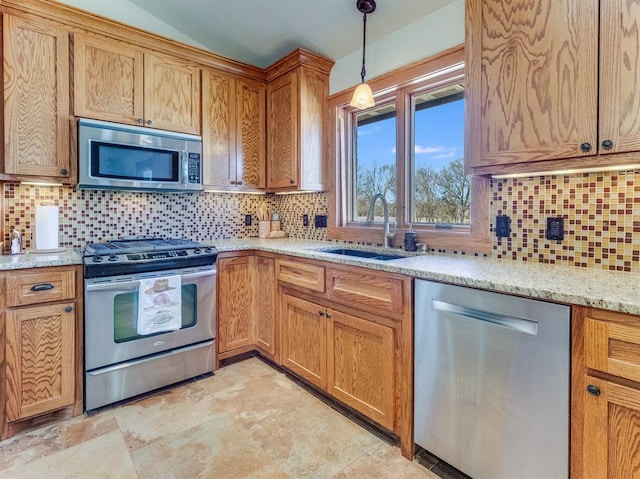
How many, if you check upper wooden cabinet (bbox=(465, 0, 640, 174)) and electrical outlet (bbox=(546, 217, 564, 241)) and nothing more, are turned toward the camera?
2

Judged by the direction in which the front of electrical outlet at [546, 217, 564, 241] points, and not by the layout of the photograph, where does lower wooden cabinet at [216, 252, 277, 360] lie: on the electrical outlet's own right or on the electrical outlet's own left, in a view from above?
on the electrical outlet's own right

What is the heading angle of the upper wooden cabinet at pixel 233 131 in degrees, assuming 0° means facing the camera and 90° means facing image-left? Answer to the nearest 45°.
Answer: approximately 315°

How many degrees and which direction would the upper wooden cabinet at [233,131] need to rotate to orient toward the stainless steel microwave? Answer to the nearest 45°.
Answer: approximately 90° to its right

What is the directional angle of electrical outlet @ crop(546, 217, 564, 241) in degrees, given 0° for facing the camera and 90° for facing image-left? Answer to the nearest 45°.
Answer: approximately 0°

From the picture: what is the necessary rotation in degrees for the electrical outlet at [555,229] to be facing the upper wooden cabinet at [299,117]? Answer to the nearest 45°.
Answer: approximately 90° to its right

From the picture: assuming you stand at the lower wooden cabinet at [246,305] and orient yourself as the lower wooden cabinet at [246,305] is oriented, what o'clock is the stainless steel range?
The stainless steel range is roughly at 2 o'clock from the lower wooden cabinet.

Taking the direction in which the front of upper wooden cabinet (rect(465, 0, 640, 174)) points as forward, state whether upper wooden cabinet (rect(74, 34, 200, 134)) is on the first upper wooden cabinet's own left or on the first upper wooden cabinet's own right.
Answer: on the first upper wooden cabinet's own right
